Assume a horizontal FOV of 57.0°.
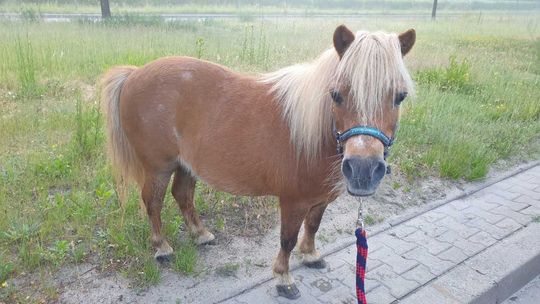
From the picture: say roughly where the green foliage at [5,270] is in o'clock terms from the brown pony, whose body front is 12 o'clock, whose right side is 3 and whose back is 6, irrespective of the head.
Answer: The green foliage is roughly at 4 o'clock from the brown pony.

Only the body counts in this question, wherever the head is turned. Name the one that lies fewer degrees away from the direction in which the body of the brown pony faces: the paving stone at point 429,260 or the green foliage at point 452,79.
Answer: the paving stone

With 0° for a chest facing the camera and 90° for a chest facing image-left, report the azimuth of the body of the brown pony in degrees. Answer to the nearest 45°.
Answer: approximately 315°

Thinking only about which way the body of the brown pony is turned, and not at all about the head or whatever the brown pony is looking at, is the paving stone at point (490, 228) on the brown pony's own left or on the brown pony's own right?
on the brown pony's own left

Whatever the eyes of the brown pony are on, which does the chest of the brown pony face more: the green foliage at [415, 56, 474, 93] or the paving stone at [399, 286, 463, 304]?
the paving stone
